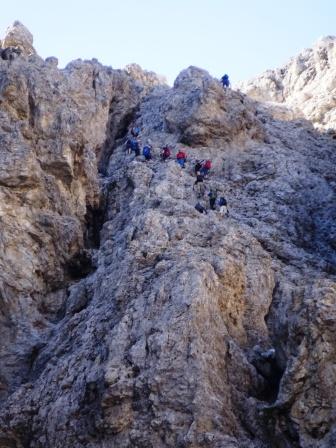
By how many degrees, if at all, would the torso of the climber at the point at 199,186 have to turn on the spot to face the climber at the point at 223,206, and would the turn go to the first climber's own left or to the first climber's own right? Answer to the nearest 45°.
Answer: approximately 135° to the first climber's own right

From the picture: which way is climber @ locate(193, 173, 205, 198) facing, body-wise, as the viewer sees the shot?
away from the camera

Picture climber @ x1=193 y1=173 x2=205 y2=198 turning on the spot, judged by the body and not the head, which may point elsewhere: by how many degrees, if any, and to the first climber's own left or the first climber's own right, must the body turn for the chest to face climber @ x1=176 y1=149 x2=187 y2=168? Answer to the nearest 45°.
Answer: approximately 45° to the first climber's own left

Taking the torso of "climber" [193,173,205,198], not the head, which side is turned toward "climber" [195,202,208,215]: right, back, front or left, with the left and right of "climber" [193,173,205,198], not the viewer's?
back

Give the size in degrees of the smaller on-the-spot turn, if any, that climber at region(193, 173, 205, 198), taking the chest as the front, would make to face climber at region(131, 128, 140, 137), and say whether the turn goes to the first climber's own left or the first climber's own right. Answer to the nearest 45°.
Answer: approximately 45° to the first climber's own left

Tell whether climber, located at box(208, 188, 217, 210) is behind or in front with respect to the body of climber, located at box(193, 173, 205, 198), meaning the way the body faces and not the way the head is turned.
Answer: behind

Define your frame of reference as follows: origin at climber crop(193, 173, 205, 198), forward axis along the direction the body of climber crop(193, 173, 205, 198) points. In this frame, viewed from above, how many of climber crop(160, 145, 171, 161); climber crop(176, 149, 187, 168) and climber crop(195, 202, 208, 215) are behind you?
1
